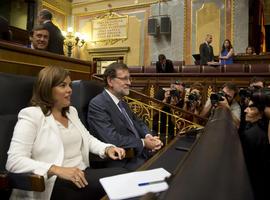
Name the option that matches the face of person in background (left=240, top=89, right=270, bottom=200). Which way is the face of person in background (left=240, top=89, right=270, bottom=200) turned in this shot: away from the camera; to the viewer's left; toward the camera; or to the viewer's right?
to the viewer's left

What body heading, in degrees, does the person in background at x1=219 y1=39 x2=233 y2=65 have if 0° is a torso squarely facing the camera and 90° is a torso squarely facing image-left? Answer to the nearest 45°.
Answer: approximately 45°

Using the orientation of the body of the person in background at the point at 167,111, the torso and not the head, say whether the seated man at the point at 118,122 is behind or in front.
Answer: in front

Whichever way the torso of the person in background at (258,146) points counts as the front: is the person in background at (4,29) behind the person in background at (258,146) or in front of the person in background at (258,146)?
in front

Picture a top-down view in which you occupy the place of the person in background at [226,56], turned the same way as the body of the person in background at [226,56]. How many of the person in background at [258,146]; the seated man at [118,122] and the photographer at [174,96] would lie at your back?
0

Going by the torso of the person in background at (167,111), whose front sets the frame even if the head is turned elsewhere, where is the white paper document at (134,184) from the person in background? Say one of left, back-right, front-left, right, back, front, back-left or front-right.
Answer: front-left

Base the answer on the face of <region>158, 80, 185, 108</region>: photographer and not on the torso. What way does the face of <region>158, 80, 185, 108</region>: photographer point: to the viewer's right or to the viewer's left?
to the viewer's left

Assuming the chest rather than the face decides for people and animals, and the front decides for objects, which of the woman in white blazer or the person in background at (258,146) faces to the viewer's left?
the person in background

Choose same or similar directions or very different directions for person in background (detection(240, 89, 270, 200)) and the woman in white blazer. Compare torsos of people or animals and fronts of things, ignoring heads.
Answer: very different directions

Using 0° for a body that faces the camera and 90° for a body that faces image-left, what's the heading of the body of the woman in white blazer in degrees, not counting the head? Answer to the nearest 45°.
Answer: approximately 315°

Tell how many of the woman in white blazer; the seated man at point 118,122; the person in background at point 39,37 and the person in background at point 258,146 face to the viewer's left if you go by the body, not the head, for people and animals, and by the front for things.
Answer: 1

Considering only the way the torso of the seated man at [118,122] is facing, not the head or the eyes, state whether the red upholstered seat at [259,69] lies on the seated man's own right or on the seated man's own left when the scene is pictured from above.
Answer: on the seated man's own left

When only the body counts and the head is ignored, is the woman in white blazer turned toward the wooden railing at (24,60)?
no

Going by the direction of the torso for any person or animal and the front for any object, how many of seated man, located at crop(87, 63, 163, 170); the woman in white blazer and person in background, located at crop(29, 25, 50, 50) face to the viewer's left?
0

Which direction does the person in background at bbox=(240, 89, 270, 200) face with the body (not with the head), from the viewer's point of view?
to the viewer's left

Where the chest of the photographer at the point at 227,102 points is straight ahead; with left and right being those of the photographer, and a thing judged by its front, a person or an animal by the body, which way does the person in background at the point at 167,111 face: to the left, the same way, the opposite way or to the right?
the same way
